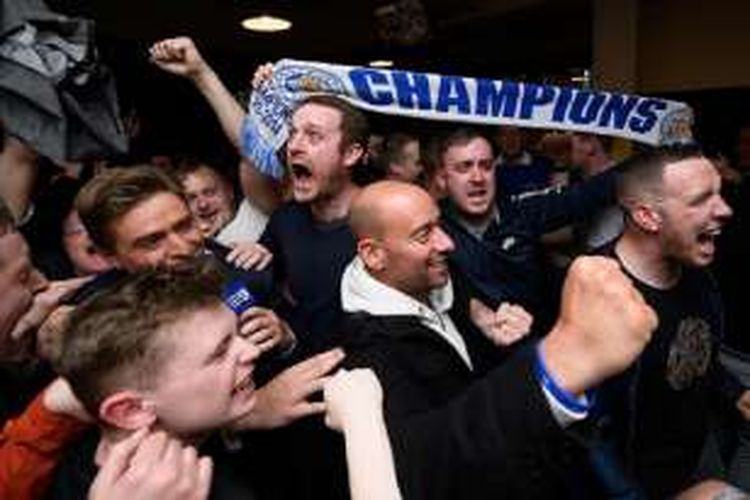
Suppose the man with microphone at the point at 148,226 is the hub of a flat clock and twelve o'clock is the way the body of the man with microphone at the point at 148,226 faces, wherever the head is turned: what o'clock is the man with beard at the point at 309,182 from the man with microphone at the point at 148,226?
the man with beard at the point at 309,182 is roughly at 9 o'clock from the man with microphone at the point at 148,226.

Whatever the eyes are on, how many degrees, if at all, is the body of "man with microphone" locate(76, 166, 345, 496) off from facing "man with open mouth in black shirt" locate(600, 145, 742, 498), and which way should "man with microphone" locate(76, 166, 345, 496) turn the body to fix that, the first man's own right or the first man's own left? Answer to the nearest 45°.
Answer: approximately 45° to the first man's own left

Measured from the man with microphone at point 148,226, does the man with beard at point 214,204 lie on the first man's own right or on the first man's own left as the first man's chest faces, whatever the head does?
on the first man's own left

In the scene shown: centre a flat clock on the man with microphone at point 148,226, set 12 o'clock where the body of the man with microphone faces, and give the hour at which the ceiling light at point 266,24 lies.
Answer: The ceiling light is roughly at 8 o'clock from the man with microphone.

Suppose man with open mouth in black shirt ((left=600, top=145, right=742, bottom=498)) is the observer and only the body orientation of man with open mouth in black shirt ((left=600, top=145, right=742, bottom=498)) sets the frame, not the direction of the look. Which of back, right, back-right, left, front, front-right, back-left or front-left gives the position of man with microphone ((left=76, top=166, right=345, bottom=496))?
right

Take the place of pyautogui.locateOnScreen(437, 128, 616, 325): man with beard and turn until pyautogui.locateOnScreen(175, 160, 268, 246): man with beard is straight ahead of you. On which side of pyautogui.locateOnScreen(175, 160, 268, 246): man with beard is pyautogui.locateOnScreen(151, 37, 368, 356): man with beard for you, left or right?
left

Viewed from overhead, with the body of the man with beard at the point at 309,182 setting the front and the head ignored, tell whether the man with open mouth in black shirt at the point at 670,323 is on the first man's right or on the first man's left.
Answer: on the first man's left

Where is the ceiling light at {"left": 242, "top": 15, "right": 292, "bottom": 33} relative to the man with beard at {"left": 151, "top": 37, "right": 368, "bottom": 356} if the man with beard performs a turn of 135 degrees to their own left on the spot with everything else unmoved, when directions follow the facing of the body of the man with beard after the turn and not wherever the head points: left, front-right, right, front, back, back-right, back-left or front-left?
left

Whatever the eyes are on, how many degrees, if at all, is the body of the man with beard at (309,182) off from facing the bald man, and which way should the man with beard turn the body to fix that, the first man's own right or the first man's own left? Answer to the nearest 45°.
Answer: approximately 45° to the first man's own left

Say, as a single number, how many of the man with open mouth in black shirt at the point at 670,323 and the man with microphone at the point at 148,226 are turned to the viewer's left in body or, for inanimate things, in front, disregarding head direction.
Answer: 0
